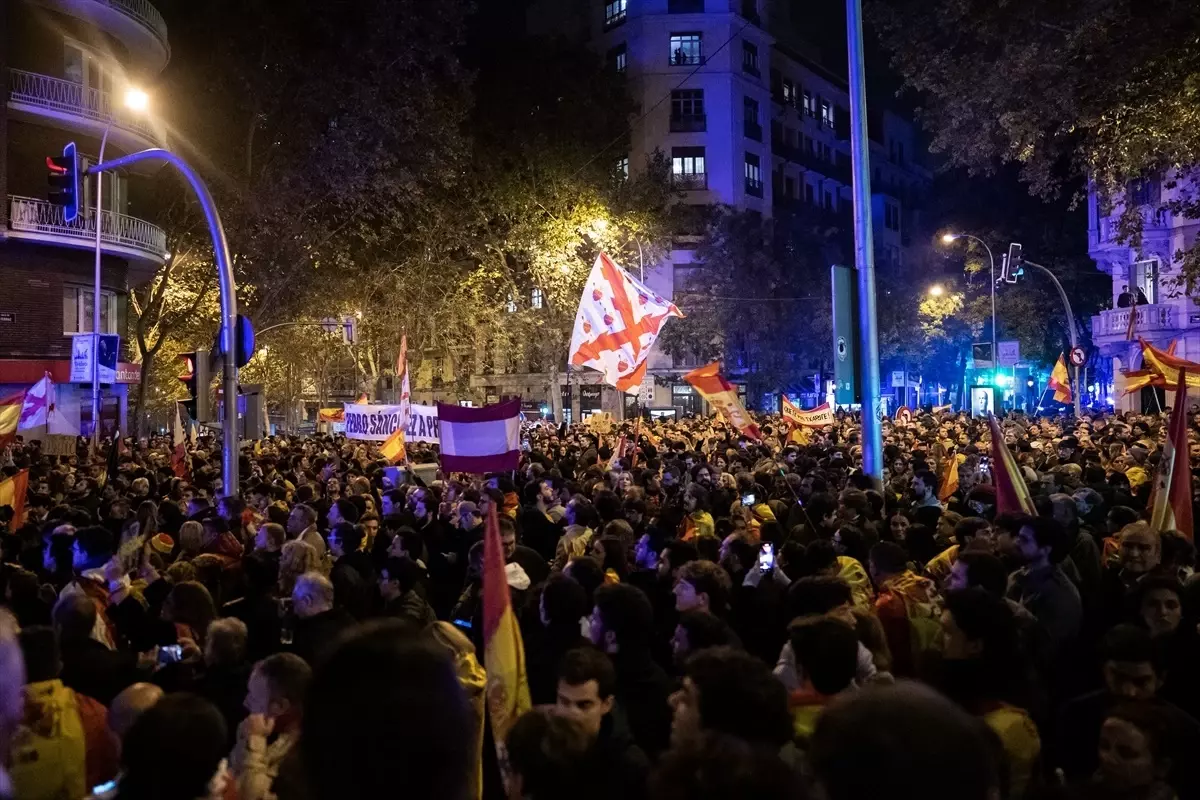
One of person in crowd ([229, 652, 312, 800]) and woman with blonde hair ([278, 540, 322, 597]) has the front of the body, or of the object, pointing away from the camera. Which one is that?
the woman with blonde hair

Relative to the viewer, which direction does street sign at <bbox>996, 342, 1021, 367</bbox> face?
toward the camera

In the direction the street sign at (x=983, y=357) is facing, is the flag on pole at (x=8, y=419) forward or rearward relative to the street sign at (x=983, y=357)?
forward

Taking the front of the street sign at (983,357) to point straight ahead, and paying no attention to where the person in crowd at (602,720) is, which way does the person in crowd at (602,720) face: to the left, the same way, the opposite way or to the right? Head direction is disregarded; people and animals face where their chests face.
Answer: the same way

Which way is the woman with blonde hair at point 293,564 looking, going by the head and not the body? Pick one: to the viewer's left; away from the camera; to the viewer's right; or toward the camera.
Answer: away from the camera

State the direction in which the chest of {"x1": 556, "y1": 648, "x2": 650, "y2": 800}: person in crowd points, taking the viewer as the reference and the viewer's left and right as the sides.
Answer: facing the viewer and to the left of the viewer

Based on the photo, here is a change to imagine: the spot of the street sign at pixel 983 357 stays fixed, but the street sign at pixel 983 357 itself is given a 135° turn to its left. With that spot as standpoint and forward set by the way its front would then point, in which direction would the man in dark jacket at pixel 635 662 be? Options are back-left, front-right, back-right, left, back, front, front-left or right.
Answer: back-right

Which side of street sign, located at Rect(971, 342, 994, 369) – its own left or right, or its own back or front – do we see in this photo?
front

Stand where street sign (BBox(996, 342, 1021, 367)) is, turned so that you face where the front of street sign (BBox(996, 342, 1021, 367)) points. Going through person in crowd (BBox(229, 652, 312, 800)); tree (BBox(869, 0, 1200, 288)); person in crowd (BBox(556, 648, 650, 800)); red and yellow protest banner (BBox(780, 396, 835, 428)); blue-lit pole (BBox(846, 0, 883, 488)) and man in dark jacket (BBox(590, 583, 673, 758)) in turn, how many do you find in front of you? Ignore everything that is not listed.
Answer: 6

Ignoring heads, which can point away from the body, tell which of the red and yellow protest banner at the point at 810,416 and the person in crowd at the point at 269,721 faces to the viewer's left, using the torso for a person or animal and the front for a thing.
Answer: the person in crowd

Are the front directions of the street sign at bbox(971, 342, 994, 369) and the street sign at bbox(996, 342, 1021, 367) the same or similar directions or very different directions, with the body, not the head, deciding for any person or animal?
same or similar directions

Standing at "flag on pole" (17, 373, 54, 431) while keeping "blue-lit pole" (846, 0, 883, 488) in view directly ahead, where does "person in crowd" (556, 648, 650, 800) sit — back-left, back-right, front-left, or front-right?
front-right

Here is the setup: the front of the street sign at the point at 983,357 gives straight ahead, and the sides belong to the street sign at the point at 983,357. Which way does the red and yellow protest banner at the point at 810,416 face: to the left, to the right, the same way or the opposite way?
the same way

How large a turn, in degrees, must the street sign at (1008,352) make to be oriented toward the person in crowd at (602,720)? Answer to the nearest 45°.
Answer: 0° — it already faces them

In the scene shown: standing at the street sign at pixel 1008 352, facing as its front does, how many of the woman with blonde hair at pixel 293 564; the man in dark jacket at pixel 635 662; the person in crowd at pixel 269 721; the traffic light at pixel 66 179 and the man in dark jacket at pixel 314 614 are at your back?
0
